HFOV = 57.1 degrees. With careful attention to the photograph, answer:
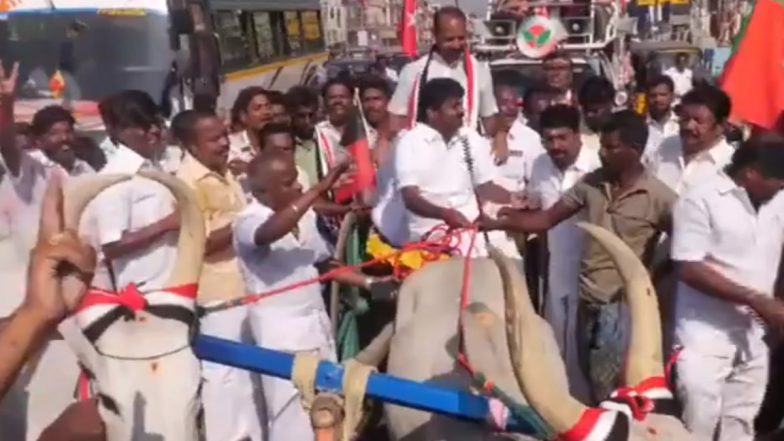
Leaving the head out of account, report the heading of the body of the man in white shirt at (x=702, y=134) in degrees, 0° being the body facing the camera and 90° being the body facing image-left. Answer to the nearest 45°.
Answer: approximately 45°

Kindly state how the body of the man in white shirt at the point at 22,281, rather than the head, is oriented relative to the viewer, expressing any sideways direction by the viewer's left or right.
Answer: facing to the right of the viewer

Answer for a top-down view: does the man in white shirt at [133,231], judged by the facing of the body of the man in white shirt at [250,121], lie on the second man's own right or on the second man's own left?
on the second man's own right

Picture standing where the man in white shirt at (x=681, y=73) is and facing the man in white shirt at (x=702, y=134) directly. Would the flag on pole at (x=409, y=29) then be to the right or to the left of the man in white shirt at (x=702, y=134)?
right

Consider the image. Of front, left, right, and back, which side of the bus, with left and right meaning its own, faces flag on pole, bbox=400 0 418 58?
back

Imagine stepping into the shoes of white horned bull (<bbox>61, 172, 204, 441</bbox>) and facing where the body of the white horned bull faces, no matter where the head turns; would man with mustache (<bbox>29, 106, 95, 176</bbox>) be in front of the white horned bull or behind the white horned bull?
behind
